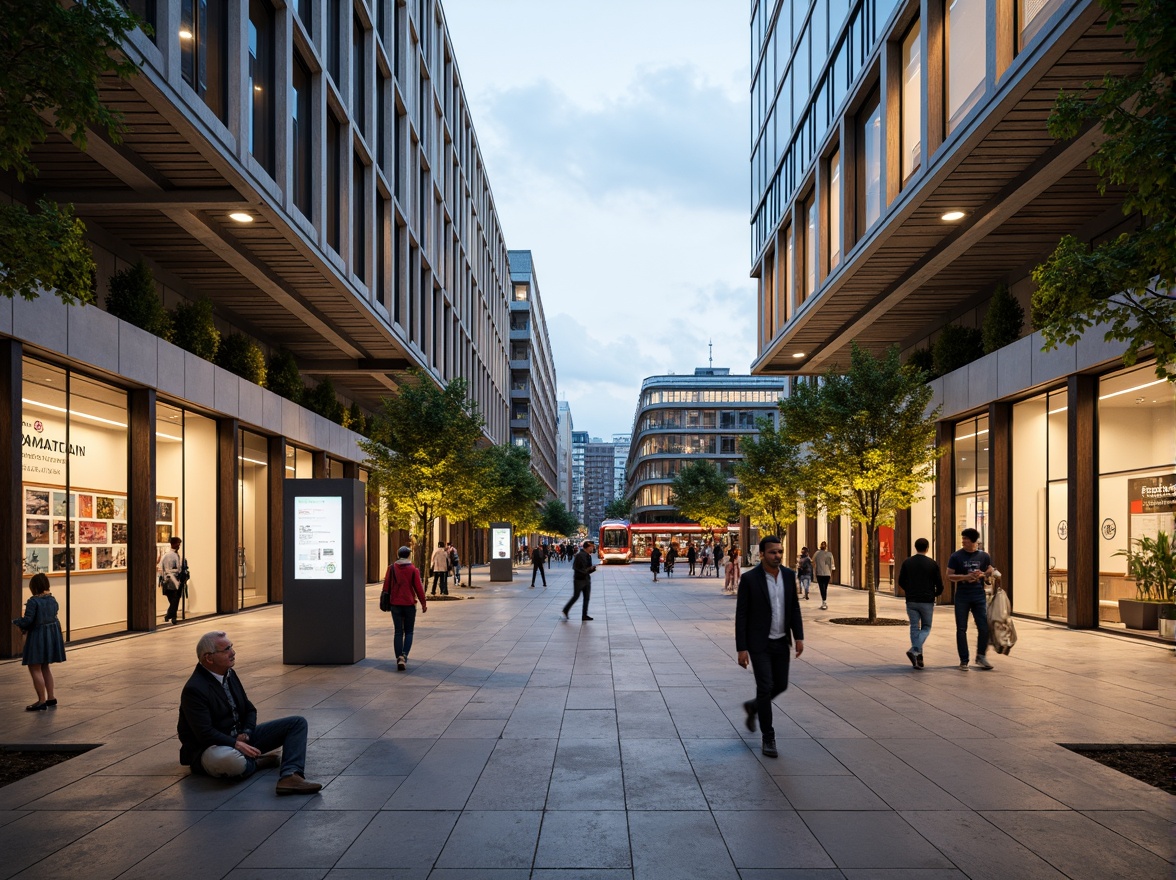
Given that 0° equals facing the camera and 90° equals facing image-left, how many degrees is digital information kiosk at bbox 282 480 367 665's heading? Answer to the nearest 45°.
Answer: approximately 0°

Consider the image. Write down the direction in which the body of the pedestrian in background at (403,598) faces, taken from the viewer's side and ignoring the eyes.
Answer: away from the camera

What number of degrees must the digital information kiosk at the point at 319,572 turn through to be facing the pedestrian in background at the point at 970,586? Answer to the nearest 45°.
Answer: approximately 90° to its left

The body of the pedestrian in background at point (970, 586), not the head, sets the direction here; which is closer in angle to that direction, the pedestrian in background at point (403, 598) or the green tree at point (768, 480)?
the pedestrian in background

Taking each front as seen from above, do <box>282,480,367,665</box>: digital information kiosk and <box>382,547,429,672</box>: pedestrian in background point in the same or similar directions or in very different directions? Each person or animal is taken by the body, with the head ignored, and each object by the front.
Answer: very different directions

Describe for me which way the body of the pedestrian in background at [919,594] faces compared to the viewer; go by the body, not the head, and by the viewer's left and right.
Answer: facing away from the viewer
